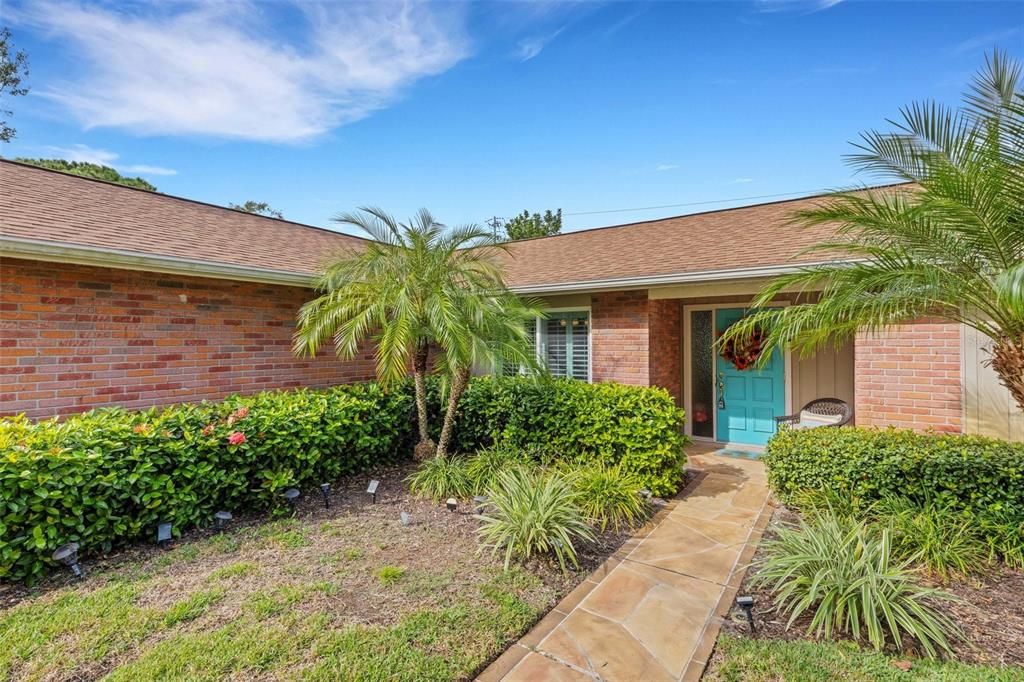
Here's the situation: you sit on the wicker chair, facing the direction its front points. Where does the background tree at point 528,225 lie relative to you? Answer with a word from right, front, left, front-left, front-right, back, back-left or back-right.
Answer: right

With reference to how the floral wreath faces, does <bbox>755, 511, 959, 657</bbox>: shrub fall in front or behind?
in front

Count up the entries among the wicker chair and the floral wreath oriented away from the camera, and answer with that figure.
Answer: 0

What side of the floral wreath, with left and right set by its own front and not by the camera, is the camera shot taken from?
front

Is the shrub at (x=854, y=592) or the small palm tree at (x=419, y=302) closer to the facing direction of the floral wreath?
the shrub

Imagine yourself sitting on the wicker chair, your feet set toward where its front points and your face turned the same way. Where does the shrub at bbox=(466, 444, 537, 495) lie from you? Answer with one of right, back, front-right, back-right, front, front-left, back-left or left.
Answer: front

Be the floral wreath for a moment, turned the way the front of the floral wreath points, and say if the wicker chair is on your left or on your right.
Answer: on your left

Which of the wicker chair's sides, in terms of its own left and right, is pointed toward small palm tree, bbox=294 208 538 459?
front

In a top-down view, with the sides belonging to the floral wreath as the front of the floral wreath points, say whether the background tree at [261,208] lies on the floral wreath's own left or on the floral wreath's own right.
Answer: on the floral wreath's own right

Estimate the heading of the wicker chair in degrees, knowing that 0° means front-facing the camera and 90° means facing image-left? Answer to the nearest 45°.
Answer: approximately 45°

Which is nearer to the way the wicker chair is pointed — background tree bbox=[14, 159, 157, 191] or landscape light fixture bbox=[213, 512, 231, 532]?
the landscape light fixture

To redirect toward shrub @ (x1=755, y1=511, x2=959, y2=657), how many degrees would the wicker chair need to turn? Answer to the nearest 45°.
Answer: approximately 45° to its left

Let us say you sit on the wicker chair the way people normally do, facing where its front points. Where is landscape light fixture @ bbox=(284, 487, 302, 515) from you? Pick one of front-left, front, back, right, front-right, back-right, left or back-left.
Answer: front

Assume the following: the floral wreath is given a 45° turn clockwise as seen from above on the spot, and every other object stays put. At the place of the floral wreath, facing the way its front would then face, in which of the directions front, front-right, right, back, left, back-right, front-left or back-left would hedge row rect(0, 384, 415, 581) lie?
front
